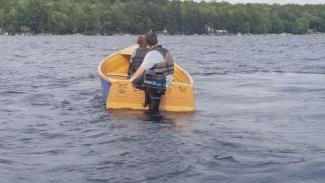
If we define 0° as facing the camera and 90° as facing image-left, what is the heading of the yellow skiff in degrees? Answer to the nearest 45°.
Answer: approximately 180°

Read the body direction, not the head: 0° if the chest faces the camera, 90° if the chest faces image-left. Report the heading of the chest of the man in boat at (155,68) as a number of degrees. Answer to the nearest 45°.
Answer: approximately 135°

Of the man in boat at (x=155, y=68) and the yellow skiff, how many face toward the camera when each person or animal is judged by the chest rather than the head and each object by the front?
0
